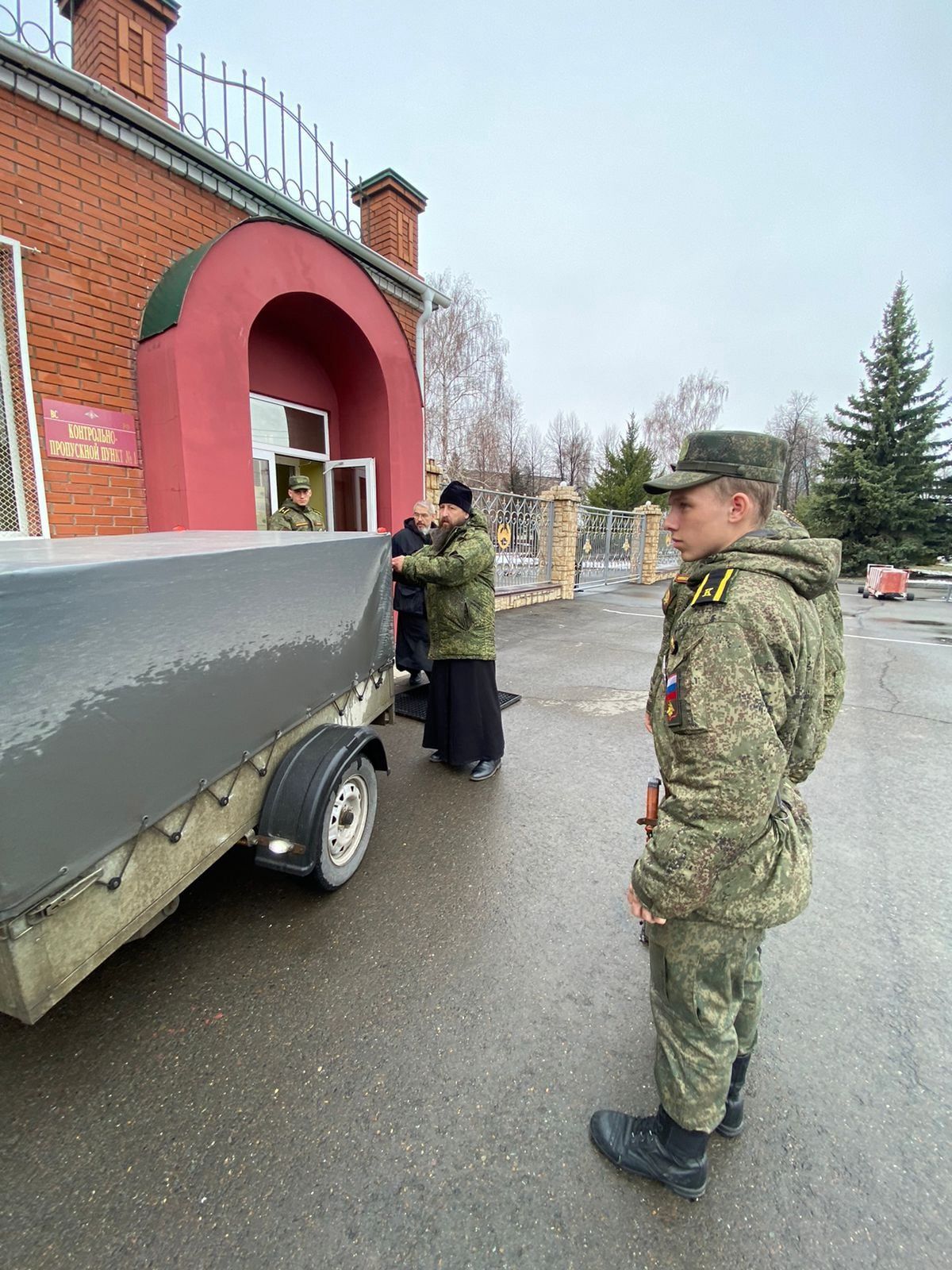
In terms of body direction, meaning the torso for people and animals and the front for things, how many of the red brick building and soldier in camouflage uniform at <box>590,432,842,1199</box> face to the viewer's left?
1

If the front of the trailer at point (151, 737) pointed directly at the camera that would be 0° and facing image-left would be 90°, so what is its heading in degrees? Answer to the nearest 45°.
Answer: approximately 45°

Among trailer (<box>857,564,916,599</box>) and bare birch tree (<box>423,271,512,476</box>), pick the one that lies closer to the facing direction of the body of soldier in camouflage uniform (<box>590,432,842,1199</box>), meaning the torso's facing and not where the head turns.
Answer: the bare birch tree

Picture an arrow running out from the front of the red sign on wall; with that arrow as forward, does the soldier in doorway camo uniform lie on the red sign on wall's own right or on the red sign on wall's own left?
on the red sign on wall's own left

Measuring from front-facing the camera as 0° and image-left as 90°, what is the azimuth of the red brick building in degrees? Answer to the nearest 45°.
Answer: approximately 315°

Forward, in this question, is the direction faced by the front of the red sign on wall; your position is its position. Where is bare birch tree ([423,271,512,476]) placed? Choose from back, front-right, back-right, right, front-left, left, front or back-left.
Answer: left

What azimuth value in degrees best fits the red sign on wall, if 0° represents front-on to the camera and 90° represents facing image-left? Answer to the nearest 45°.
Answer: approximately 315°

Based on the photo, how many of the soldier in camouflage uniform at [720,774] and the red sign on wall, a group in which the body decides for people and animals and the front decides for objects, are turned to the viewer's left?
1

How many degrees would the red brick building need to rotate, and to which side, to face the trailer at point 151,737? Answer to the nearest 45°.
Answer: approximately 45° to its right

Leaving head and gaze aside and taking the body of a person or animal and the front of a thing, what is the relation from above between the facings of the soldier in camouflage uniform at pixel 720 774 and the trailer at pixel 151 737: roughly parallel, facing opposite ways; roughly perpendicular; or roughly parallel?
roughly perpendicular

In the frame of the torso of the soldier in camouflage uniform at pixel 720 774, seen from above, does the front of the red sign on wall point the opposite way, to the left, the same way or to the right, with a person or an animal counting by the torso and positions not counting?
the opposite way

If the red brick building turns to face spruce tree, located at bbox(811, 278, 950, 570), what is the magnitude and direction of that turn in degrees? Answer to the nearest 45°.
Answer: approximately 45° to its left

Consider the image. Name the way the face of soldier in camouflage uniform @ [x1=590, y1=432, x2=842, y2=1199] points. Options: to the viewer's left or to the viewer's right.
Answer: to the viewer's left

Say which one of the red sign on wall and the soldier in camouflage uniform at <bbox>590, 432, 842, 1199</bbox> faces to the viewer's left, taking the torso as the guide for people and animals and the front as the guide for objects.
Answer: the soldier in camouflage uniform

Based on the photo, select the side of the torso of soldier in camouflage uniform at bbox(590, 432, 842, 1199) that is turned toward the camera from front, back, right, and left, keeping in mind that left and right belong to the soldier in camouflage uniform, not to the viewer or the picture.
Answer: left
